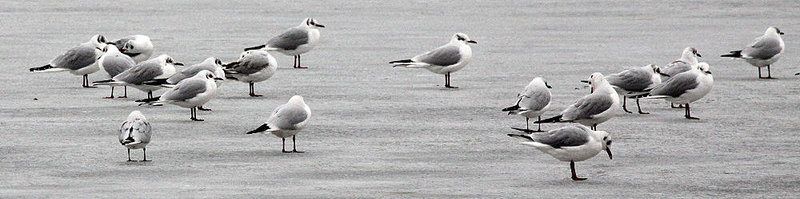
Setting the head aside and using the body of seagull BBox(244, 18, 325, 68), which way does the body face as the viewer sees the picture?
to the viewer's right

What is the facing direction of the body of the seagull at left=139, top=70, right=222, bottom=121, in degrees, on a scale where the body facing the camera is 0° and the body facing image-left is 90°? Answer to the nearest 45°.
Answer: approximately 270°

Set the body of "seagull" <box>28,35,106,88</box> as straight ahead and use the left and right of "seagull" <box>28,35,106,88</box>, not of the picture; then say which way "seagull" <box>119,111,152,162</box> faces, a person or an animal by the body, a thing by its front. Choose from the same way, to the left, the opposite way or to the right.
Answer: to the left

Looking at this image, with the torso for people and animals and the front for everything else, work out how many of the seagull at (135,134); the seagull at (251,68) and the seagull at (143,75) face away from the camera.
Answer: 1

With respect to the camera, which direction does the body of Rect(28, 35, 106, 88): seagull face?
to the viewer's right

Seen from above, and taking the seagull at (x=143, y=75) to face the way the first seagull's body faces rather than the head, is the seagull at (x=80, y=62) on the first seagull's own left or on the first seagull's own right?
on the first seagull's own left

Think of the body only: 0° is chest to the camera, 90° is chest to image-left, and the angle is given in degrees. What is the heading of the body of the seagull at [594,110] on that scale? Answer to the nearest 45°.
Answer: approximately 270°

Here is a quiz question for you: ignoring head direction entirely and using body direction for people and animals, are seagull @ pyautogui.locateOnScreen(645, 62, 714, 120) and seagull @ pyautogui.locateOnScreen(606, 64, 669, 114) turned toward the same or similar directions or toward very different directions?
same or similar directions

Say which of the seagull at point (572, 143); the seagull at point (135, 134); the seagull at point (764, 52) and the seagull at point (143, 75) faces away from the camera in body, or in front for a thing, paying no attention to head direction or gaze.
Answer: the seagull at point (135, 134)

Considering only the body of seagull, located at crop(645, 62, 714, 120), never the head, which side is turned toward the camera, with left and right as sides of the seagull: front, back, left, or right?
right

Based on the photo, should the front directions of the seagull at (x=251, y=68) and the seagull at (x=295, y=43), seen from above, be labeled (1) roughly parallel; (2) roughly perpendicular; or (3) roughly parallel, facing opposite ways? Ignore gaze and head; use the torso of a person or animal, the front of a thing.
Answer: roughly parallel

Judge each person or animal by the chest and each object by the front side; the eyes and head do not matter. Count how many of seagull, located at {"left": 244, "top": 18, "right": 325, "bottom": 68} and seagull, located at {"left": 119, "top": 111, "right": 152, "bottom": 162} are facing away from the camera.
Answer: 1

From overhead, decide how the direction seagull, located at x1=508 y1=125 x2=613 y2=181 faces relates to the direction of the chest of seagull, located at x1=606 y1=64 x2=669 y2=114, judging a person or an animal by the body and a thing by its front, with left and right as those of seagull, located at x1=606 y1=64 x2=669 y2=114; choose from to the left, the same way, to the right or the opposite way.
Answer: the same way

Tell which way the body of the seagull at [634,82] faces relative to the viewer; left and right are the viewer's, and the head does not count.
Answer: facing to the right of the viewer

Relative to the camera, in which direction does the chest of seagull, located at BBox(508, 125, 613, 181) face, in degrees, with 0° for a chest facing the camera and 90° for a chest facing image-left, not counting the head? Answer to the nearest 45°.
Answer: approximately 270°

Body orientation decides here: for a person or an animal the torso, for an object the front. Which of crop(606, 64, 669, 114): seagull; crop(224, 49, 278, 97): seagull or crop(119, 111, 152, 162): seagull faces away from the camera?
crop(119, 111, 152, 162): seagull

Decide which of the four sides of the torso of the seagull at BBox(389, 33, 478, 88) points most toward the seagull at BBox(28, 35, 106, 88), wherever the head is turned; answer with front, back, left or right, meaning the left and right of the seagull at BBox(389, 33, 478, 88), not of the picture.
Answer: back

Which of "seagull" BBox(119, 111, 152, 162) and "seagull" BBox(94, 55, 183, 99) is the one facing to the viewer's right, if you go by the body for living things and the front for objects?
"seagull" BBox(94, 55, 183, 99)

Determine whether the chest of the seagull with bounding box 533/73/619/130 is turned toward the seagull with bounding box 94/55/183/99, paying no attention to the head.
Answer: no

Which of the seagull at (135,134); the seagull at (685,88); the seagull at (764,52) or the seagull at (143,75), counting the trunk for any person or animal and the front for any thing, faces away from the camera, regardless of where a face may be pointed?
the seagull at (135,134)

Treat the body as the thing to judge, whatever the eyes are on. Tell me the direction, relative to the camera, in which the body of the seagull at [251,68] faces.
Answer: to the viewer's right

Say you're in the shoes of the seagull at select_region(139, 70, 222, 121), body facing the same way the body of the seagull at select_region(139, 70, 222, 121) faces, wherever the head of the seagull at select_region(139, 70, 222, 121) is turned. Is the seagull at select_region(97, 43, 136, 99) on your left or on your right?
on your left

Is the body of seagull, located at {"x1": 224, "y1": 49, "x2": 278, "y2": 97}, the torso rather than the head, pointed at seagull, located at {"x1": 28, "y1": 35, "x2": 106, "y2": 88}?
no
